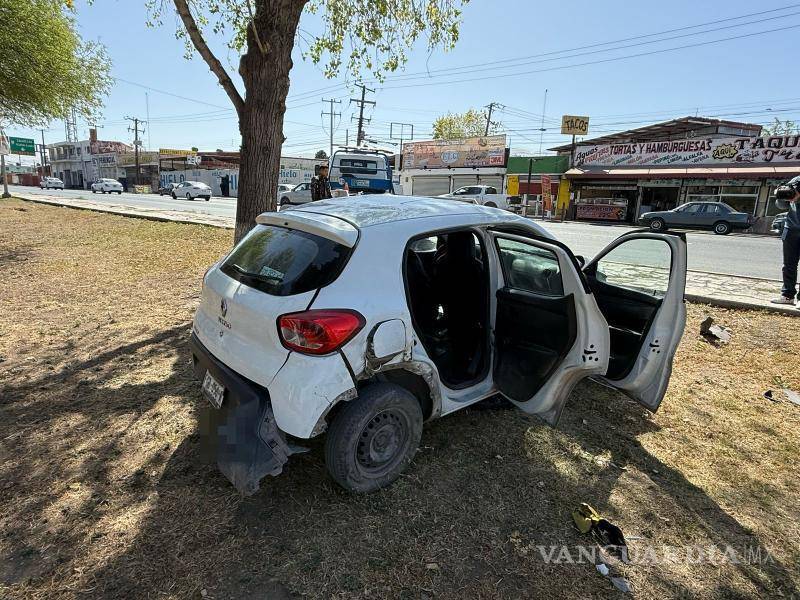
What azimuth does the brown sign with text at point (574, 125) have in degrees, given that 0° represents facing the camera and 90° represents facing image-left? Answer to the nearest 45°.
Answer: approximately 0°

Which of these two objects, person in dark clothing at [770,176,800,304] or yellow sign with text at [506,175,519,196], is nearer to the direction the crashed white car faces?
the person in dark clothing

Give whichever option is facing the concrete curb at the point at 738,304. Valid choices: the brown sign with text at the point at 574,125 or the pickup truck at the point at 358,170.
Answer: the brown sign with text

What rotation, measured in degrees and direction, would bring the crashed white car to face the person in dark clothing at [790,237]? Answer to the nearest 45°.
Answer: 0° — it already faces them

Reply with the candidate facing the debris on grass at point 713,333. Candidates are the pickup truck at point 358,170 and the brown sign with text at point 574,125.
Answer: the brown sign with text

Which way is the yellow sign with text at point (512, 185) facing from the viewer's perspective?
toward the camera

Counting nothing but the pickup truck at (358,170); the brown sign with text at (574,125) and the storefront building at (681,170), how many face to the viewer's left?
0

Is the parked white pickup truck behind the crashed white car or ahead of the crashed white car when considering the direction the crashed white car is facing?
ahead

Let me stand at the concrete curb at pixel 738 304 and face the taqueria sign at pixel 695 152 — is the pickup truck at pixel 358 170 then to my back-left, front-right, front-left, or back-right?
front-left

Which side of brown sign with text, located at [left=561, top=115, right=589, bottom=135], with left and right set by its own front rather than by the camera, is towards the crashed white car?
front

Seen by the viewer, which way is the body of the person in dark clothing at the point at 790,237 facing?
to the viewer's left
